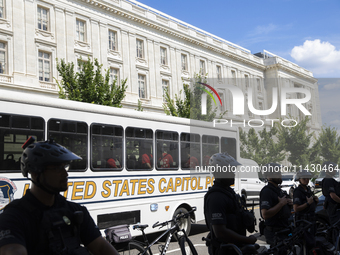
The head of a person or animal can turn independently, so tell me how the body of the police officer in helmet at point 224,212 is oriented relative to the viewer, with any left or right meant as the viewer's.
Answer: facing to the right of the viewer

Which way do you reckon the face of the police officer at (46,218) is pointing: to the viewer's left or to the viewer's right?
to the viewer's right
